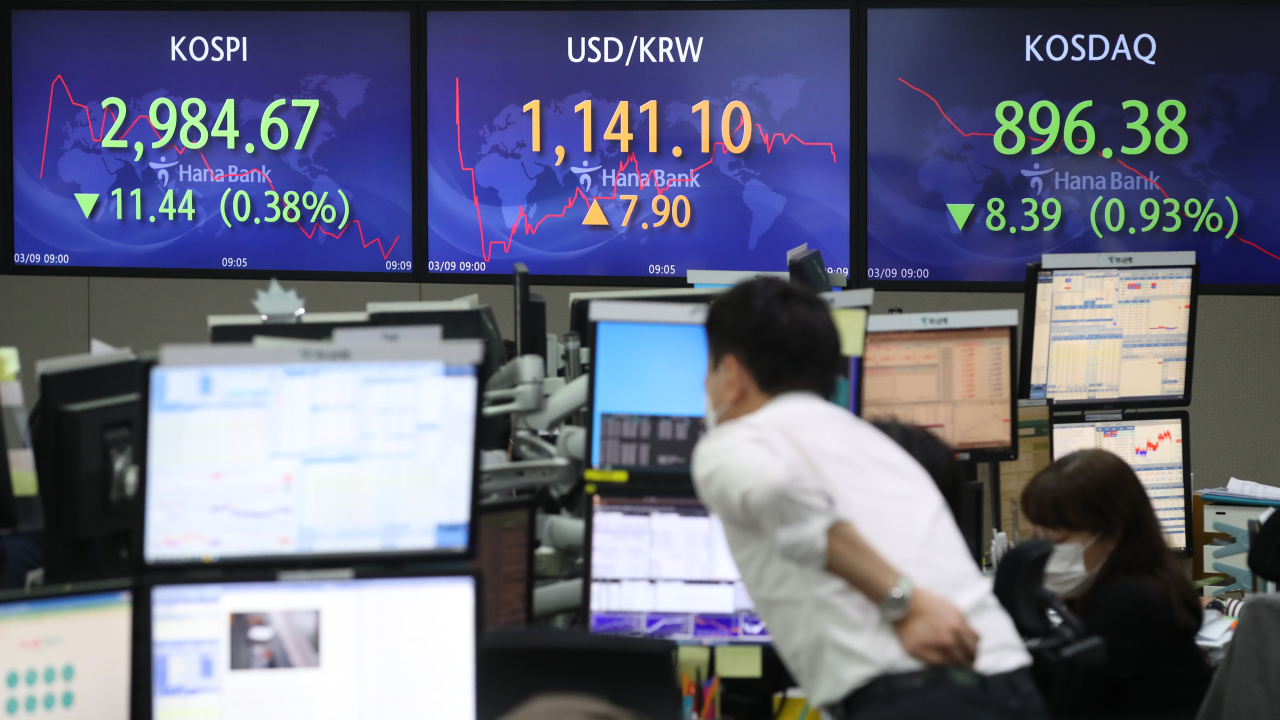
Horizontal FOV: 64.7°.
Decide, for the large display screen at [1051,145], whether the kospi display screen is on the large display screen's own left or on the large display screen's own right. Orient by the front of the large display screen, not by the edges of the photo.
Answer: on the large display screen's own right

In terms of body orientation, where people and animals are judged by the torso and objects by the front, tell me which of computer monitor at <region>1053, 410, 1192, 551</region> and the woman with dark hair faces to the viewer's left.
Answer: the woman with dark hair

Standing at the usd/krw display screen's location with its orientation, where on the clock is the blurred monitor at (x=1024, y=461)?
The blurred monitor is roughly at 11 o'clock from the usd/krw display screen.

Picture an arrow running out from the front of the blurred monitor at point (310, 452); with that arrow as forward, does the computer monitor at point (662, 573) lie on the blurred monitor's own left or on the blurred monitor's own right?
on the blurred monitor's own left

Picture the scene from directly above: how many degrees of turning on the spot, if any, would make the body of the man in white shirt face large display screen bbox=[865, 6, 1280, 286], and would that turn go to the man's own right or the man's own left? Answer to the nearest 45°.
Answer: approximately 45° to the man's own right

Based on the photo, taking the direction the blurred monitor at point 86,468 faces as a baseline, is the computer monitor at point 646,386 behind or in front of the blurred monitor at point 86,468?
behind

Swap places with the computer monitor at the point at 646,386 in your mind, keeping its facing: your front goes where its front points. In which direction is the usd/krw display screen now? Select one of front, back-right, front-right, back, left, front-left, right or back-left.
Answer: back

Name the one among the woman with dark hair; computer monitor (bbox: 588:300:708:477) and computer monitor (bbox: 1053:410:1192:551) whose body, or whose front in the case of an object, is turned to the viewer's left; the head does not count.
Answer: the woman with dark hair
